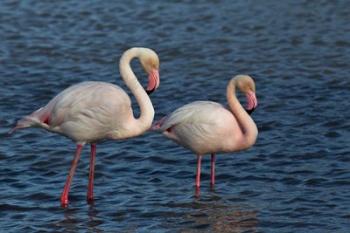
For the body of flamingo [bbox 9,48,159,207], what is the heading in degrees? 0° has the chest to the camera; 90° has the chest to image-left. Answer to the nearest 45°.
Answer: approximately 270°

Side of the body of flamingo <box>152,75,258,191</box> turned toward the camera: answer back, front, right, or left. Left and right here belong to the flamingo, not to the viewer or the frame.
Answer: right

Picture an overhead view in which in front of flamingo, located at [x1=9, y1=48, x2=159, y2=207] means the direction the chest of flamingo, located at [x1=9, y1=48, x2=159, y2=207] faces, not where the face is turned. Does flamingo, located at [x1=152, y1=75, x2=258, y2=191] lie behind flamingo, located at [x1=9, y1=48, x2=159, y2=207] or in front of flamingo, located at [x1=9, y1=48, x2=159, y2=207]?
in front

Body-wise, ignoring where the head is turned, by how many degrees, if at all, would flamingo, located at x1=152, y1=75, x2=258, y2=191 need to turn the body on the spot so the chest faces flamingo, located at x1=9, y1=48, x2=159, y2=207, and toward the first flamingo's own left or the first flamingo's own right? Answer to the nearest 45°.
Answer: approximately 180°

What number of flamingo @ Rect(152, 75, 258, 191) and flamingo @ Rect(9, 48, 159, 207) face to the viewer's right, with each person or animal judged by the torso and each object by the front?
2
